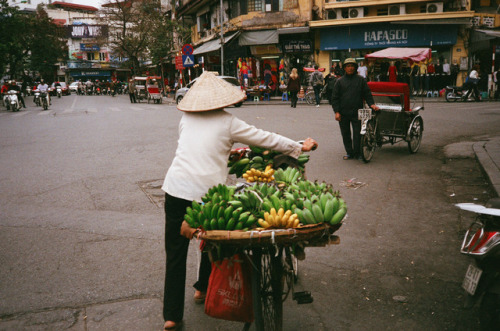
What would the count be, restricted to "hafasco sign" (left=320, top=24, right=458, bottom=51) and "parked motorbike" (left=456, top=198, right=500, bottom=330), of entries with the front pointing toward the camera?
1

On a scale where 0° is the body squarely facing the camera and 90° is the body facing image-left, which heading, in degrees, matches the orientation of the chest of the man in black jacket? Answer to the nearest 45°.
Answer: approximately 0°

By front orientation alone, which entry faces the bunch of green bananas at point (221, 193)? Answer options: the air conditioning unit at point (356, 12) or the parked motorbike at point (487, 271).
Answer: the air conditioning unit

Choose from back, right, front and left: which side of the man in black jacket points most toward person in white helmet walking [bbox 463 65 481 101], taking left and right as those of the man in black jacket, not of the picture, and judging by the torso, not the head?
back

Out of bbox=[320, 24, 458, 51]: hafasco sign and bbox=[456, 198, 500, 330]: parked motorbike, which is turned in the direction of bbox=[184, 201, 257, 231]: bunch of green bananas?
the hafasco sign

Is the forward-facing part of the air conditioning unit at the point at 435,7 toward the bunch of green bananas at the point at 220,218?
yes

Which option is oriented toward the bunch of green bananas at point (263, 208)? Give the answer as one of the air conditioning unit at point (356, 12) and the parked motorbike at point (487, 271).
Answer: the air conditioning unit

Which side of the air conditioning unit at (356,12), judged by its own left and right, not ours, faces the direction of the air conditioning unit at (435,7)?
left

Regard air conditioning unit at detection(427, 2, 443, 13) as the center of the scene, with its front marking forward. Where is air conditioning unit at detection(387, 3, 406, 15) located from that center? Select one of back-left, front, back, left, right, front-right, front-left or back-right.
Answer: right

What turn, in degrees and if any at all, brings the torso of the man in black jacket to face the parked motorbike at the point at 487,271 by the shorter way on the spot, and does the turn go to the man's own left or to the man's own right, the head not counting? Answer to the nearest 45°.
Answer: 0° — they already face it
